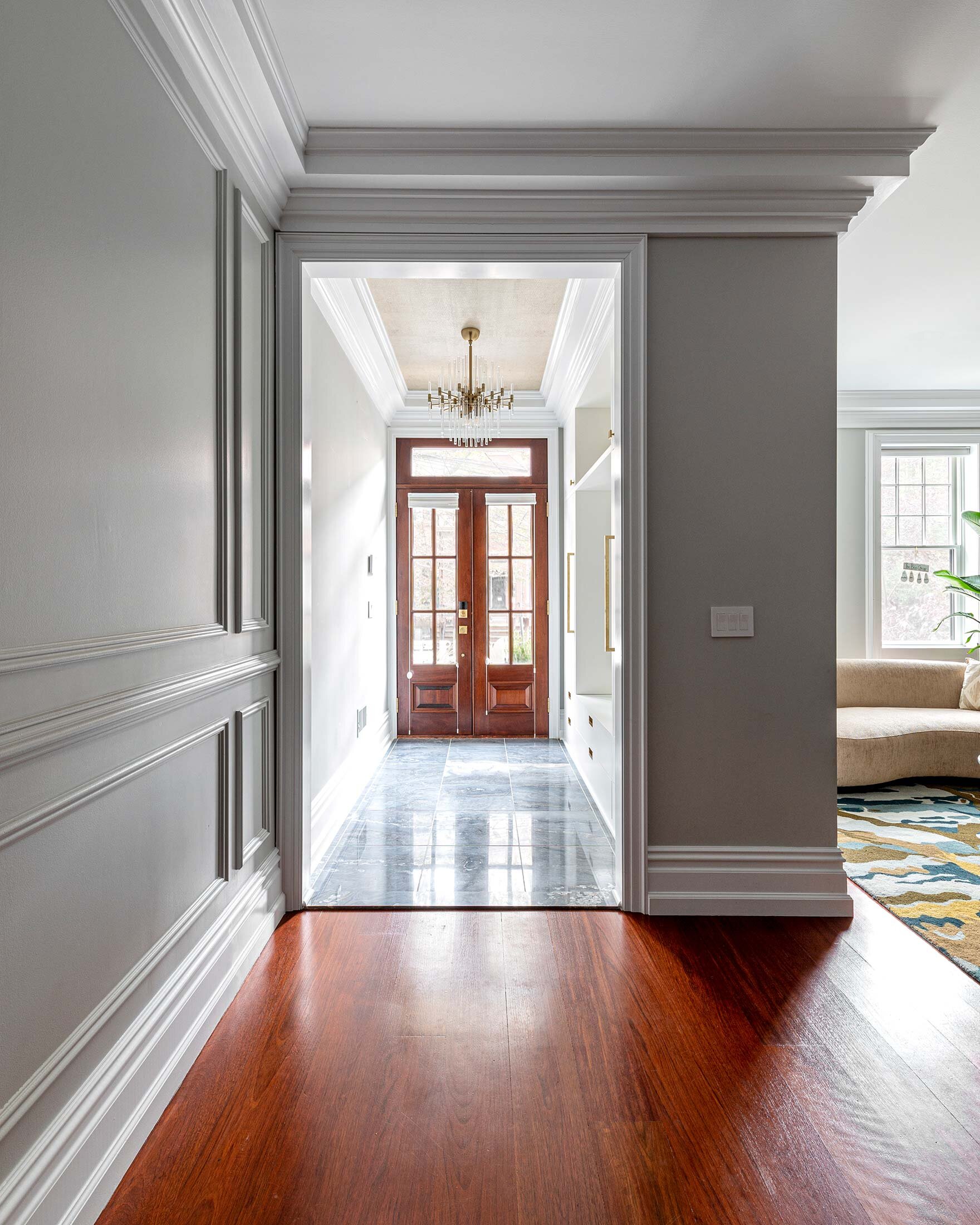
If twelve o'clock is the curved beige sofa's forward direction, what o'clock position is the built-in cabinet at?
The built-in cabinet is roughly at 3 o'clock from the curved beige sofa.

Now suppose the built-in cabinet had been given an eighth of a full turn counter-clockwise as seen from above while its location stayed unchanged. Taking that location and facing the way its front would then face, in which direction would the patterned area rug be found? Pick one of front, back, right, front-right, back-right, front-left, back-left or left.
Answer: left

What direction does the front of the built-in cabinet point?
to the viewer's left

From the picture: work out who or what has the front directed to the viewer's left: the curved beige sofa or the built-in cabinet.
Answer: the built-in cabinet

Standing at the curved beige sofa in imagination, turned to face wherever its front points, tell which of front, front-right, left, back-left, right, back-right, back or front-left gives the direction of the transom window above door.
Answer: right

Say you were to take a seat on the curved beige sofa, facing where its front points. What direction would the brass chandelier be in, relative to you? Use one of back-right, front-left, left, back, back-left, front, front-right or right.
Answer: right

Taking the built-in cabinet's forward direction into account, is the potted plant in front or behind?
behind

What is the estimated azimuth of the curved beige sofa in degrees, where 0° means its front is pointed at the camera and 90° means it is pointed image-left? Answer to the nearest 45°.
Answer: approximately 0°

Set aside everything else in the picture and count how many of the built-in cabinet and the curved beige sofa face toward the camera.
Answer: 1

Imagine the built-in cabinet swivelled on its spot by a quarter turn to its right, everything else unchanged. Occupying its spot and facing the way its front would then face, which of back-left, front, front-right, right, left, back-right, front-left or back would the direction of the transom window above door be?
front-left

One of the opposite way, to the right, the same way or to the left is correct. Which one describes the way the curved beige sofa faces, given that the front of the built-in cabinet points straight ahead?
to the left
